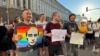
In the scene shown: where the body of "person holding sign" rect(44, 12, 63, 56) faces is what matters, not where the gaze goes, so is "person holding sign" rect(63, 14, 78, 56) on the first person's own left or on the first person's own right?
on the first person's own left

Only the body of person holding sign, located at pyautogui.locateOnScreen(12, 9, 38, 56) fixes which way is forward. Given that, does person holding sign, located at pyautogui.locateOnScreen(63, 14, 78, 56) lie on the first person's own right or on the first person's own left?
on the first person's own left

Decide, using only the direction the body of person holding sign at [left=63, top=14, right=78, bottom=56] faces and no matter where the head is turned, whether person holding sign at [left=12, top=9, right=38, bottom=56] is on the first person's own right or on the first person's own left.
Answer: on the first person's own right

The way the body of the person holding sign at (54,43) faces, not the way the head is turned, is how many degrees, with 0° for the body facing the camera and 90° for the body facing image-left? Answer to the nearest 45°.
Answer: approximately 315°
